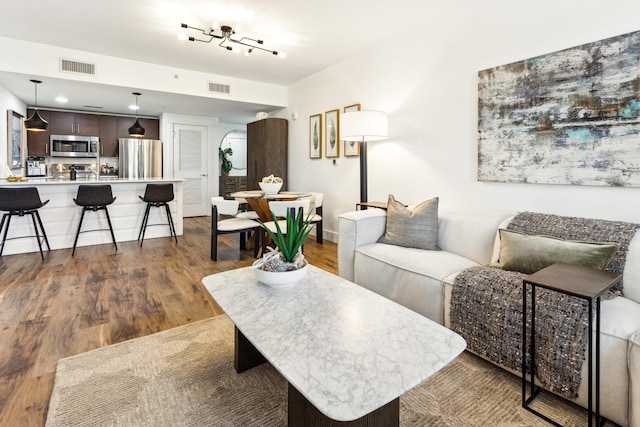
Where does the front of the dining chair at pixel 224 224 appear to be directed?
to the viewer's right

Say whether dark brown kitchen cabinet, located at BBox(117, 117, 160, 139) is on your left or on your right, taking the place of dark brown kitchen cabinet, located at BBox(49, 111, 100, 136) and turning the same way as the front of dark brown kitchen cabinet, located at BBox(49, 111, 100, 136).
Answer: on your left

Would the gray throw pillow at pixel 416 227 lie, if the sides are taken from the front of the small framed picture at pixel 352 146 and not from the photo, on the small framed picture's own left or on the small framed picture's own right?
on the small framed picture's own left

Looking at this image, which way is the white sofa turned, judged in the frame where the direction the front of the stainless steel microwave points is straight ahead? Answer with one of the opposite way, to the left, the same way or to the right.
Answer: to the right

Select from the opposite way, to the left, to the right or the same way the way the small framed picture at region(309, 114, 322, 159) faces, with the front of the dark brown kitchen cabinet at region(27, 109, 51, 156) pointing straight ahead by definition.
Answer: to the right

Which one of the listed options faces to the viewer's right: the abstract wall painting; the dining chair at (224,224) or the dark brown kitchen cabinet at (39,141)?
the dining chair

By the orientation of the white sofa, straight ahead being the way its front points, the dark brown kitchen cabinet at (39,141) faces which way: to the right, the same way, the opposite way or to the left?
to the left

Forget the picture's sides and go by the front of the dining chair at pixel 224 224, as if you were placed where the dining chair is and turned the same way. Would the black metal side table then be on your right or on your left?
on your right

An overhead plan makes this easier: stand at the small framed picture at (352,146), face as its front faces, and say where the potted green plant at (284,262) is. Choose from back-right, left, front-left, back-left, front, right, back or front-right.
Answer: front-left
